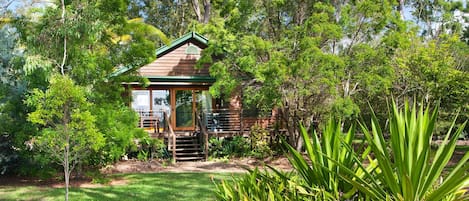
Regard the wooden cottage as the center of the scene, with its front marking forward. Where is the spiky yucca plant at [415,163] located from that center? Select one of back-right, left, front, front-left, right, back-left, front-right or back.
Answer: front

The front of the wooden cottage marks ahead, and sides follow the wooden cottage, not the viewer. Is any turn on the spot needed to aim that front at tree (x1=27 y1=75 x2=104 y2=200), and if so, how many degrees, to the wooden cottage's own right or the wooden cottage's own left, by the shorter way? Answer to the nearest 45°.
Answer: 0° — it already faces it

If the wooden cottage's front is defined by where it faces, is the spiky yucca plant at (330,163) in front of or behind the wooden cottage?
in front

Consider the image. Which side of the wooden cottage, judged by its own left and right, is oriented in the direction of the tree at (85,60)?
right

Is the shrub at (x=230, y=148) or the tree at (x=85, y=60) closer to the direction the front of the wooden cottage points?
the tree

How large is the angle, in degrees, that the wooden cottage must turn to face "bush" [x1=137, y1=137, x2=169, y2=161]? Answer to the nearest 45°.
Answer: approximately 45° to its right

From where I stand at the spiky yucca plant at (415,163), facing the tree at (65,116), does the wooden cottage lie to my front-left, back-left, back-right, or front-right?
front-right

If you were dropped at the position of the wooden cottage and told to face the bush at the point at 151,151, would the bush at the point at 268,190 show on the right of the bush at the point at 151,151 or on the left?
left

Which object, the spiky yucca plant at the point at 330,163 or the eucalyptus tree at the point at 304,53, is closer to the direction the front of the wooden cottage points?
the spiky yucca plant

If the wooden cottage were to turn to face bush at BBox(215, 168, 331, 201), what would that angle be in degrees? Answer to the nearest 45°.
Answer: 0° — it already faces it

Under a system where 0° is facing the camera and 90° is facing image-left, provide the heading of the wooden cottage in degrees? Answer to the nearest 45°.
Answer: approximately 0°

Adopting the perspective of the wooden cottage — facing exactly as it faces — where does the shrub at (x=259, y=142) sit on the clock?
The shrub is roughly at 10 o'clock from the wooden cottage.
